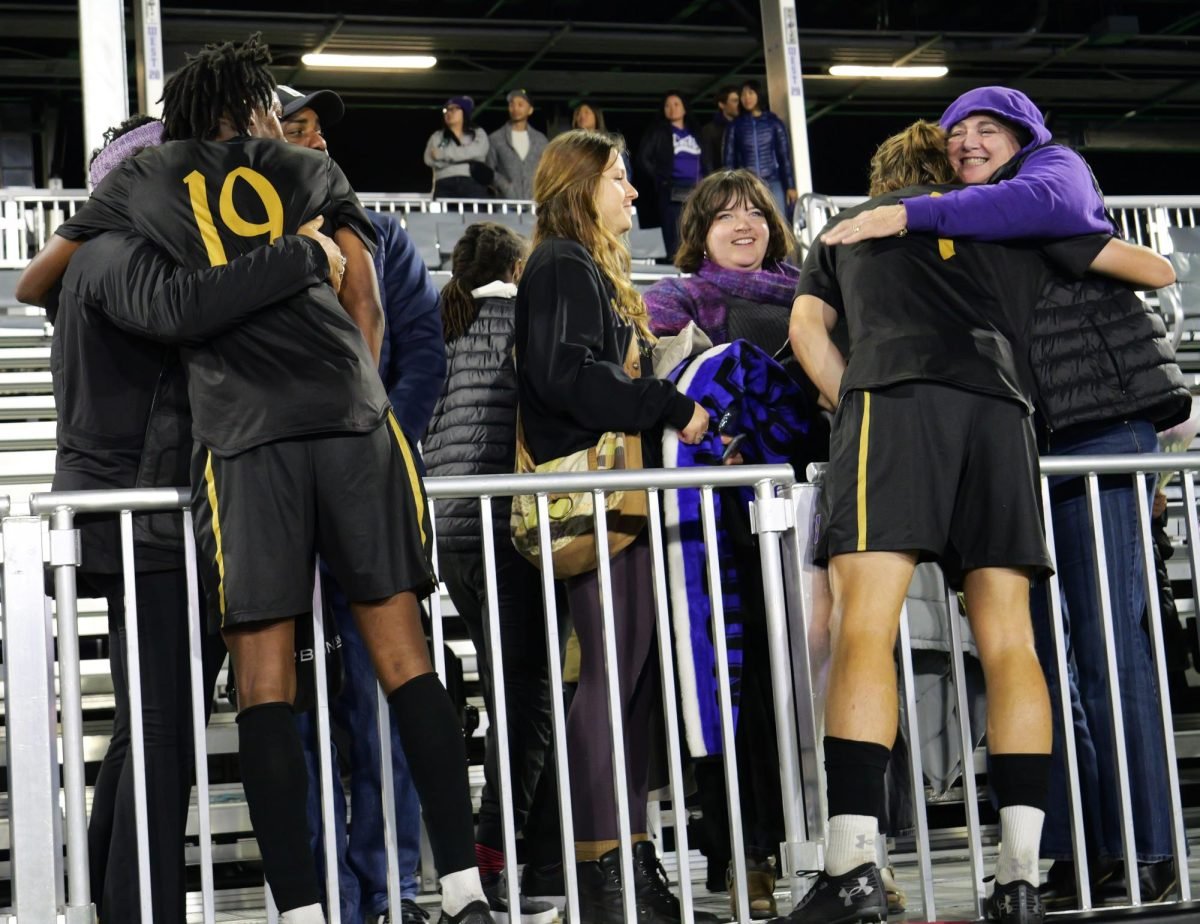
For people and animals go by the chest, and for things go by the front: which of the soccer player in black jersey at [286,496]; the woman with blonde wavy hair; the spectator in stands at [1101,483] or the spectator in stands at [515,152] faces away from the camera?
the soccer player in black jersey

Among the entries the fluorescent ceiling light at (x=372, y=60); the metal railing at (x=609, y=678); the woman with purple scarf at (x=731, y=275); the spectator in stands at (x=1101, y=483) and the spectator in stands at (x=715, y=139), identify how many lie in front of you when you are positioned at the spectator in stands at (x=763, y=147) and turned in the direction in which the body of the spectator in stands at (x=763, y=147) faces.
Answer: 3

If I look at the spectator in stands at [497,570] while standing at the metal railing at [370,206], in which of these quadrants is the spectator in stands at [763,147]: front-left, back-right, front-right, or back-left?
back-left

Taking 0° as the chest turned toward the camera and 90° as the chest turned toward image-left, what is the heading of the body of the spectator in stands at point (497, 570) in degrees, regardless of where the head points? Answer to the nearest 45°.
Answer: approximately 225°

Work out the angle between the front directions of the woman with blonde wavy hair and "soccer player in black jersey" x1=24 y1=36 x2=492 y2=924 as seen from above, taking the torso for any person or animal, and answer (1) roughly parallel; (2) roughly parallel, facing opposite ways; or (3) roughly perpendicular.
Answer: roughly perpendicular

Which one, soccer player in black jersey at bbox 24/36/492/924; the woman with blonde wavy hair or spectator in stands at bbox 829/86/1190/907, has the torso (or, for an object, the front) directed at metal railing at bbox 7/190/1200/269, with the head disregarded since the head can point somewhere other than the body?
the soccer player in black jersey

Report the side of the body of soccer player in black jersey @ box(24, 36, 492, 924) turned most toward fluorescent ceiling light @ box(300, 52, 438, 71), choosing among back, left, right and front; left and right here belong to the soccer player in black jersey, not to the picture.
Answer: front

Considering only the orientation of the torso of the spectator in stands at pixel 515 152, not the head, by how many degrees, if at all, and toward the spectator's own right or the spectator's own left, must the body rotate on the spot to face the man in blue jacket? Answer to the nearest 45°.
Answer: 0° — they already face them

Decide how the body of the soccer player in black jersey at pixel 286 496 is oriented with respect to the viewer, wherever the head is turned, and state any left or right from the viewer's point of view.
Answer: facing away from the viewer

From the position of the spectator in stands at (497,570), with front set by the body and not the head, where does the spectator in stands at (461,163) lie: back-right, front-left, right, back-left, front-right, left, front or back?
front-left

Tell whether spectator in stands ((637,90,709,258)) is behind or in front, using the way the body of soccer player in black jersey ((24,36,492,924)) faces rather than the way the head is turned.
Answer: in front

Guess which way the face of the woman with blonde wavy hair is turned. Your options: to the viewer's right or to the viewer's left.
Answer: to the viewer's right

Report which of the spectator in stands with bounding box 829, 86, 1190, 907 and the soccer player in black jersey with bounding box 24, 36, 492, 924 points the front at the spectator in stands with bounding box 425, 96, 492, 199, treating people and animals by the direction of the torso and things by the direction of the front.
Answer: the soccer player in black jersey

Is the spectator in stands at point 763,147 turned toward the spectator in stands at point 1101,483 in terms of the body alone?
yes

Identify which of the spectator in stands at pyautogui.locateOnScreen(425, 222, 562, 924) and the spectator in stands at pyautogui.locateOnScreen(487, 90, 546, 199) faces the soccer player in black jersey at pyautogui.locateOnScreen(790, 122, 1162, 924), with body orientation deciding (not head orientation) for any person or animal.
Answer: the spectator in stands at pyautogui.locateOnScreen(487, 90, 546, 199)

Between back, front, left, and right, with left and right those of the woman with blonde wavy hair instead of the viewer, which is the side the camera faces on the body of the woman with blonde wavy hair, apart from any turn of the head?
right

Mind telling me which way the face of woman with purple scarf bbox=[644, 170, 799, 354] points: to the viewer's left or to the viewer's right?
to the viewer's right

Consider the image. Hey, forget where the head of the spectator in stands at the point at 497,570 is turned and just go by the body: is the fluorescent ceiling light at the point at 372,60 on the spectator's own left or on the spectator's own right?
on the spectator's own left
